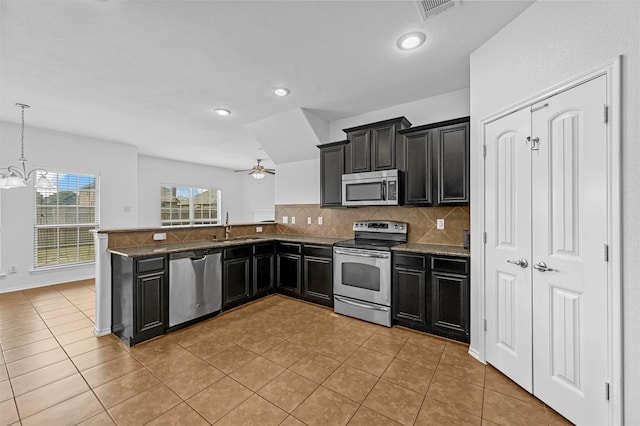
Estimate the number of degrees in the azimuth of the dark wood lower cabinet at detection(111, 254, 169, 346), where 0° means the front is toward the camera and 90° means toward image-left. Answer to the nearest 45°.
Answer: approximately 315°

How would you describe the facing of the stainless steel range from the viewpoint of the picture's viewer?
facing the viewer and to the left of the viewer

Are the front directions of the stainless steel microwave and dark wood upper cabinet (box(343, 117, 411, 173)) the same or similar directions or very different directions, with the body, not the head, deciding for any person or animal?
same or similar directions

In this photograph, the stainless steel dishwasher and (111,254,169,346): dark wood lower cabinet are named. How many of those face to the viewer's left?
0

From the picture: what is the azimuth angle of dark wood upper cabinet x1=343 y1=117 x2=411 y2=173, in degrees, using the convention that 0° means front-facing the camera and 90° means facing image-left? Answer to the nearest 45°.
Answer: approximately 45°

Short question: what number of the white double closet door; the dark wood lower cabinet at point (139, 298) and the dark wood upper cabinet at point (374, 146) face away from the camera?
0

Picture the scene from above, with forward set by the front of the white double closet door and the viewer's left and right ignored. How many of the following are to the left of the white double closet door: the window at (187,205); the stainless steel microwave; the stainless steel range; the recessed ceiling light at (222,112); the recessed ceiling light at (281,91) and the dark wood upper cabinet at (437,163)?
0

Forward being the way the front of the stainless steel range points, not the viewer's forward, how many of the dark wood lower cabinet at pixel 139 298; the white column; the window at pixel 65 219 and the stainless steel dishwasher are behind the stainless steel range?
0
